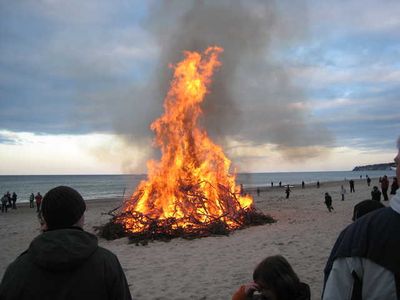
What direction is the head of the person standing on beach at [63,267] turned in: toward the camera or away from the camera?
away from the camera

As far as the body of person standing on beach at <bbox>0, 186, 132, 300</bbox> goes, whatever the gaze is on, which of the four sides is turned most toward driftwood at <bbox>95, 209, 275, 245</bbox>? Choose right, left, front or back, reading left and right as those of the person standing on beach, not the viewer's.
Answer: front

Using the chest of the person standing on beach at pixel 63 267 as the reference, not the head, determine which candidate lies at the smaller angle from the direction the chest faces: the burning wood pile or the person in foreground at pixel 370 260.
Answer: the burning wood pile

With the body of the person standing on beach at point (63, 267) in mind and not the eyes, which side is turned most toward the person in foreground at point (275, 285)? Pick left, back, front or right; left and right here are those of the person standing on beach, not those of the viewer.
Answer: right

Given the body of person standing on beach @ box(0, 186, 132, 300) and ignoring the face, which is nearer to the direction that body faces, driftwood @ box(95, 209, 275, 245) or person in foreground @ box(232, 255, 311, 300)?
the driftwood

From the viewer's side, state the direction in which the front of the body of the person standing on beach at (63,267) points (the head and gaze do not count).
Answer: away from the camera

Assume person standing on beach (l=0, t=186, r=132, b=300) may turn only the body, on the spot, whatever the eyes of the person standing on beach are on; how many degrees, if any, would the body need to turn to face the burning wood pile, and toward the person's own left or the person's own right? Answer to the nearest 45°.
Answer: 0° — they already face it

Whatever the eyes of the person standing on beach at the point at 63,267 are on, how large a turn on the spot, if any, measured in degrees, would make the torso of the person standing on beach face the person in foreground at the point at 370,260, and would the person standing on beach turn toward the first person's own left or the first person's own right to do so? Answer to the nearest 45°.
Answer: approximately 135° to the first person's own right
